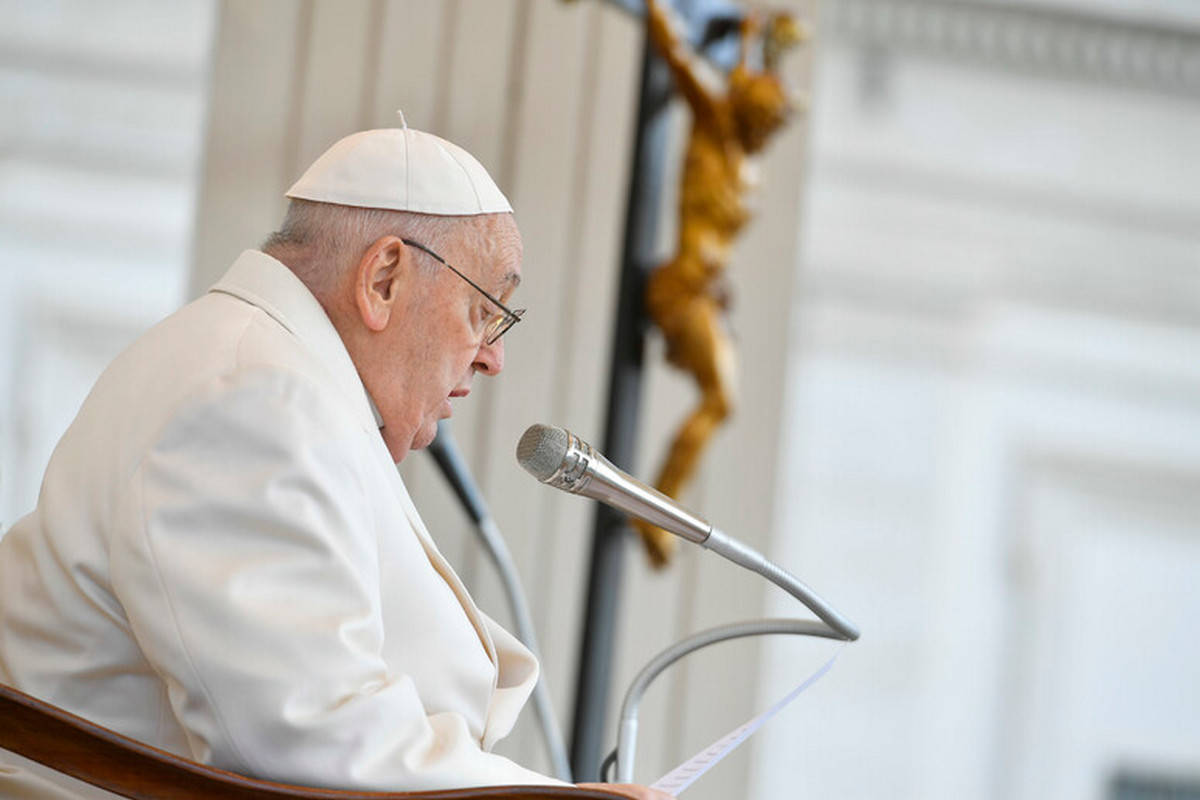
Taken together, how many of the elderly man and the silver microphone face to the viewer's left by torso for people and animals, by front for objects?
1

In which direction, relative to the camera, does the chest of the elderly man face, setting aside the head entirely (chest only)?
to the viewer's right

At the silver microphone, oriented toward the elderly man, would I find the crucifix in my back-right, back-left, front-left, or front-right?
back-right

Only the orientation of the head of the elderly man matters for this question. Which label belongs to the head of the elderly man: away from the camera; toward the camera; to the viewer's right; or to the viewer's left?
to the viewer's right

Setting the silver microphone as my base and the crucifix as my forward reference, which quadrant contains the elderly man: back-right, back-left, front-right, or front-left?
back-left

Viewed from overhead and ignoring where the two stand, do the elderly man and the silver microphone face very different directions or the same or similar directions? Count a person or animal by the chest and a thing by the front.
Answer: very different directions

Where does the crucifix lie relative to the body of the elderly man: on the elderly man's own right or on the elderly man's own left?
on the elderly man's own left

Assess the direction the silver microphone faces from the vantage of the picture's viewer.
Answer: facing to the left of the viewer

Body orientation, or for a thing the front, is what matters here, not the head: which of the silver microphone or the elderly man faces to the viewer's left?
the silver microphone
